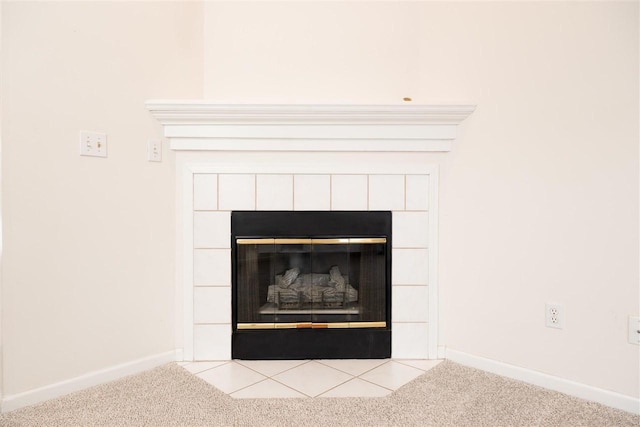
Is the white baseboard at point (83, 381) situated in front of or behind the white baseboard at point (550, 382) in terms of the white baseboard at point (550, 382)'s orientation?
in front

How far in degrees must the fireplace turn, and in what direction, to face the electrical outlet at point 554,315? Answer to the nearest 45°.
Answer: approximately 90° to its left

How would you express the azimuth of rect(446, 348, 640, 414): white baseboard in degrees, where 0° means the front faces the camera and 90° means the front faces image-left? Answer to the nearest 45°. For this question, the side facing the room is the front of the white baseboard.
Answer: approximately 45°

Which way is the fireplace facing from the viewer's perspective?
toward the camera

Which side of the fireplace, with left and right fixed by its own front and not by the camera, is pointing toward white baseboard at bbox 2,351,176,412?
right

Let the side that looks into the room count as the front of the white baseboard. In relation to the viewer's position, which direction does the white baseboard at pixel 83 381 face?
facing the viewer and to the right of the viewer

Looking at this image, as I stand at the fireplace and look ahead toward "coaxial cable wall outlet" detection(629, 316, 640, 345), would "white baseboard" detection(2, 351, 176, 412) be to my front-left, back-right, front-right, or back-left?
back-right

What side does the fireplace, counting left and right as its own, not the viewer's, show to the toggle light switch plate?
right

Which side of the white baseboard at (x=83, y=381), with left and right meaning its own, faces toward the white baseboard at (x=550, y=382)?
front

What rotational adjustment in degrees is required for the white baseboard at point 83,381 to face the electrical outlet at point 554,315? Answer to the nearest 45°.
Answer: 0° — it already faces it

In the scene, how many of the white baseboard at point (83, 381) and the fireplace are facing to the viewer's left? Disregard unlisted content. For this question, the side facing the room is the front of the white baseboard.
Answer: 0

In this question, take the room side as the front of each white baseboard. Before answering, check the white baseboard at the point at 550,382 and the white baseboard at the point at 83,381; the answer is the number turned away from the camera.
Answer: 0
